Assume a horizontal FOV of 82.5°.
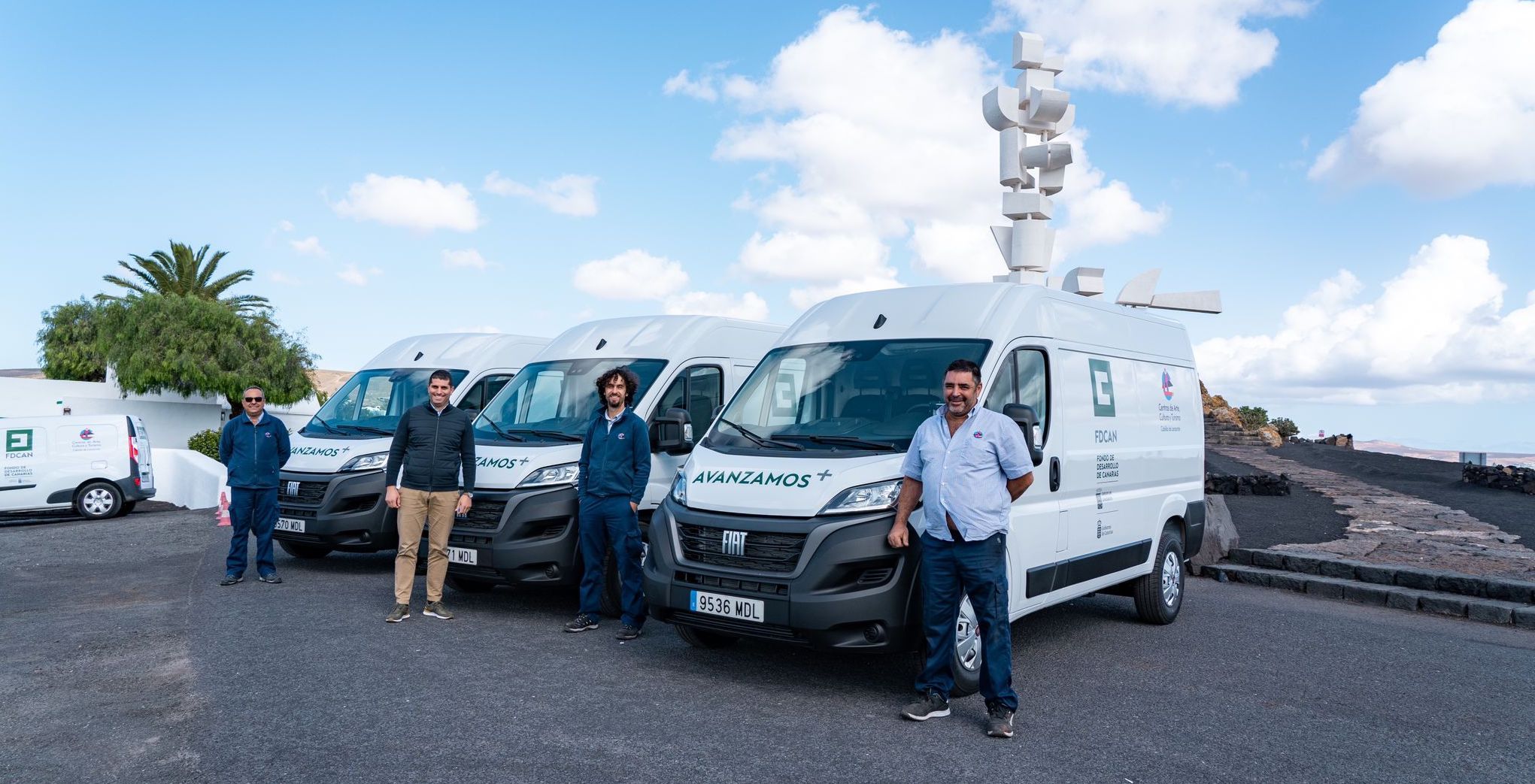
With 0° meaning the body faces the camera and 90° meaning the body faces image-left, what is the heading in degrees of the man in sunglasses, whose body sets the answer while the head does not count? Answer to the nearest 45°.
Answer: approximately 0°

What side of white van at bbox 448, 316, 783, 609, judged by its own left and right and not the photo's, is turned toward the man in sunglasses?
right

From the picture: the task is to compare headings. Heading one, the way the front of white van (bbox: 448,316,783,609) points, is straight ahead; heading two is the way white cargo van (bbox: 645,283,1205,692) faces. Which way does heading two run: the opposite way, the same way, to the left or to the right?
the same way

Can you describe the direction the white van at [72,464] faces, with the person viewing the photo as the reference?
facing to the left of the viewer

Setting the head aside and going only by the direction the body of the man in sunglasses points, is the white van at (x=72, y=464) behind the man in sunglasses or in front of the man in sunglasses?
behind

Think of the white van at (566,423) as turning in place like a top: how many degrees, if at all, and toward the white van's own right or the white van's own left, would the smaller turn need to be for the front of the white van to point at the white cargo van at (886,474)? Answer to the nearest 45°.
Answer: approximately 90° to the white van's own left

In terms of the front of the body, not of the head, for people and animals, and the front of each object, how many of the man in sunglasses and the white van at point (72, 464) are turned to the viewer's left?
1

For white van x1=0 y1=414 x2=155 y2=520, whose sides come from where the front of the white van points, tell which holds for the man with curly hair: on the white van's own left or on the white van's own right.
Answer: on the white van's own left

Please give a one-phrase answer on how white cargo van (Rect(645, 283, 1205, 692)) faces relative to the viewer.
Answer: facing the viewer and to the left of the viewer

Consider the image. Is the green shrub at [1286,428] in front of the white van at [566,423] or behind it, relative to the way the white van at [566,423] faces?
behind

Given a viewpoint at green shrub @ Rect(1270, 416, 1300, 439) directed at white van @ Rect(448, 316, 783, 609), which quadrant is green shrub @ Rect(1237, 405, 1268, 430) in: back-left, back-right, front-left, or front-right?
front-right

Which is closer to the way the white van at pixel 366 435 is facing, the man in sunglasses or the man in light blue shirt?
the man in sunglasses

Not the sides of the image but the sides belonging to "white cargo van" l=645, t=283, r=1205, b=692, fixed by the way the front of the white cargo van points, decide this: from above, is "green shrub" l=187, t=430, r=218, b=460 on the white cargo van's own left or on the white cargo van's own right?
on the white cargo van's own right

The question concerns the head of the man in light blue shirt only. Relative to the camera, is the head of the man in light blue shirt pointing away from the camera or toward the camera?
toward the camera
